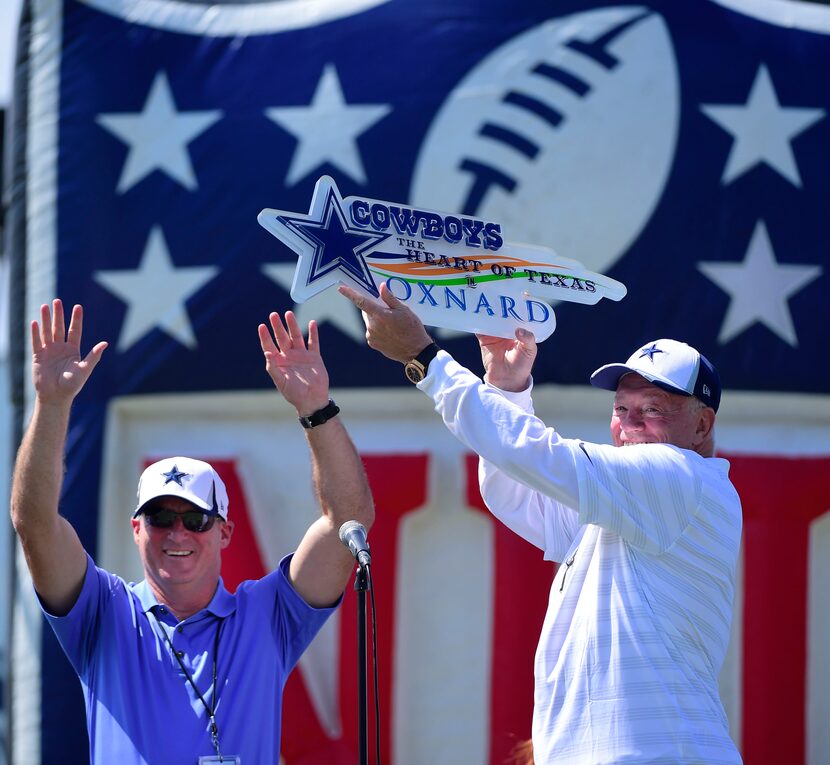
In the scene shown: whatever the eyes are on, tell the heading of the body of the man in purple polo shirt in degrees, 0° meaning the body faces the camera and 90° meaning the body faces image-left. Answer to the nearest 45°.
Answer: approximately 0°

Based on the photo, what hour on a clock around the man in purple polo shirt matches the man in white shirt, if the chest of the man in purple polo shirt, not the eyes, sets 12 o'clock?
The man in white shirt is roughly at 10 o'clock from the man in purple polo shirt.

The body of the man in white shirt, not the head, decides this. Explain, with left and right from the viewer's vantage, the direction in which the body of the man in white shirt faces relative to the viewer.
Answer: facing to the left of the viewer

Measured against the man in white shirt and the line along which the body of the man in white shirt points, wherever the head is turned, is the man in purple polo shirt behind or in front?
in front

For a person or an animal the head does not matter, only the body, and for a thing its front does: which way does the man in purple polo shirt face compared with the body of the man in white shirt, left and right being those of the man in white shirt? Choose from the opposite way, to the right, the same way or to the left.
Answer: to the left

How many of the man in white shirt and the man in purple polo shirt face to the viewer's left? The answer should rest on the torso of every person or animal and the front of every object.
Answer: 1
